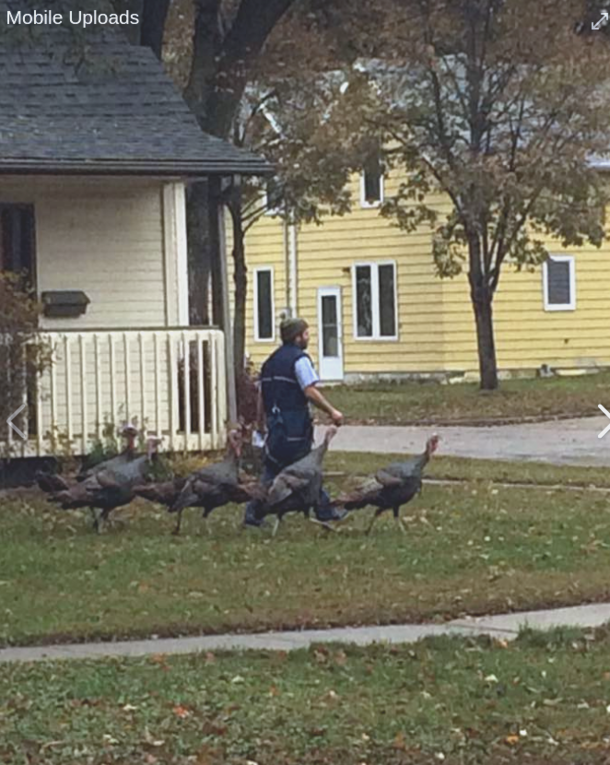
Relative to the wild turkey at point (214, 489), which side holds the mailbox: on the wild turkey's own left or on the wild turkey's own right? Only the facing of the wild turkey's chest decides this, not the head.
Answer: on the wild turkey's own left

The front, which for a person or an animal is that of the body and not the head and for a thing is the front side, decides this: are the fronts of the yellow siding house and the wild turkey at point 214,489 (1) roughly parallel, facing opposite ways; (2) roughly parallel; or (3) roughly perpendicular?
roughly perpendicular

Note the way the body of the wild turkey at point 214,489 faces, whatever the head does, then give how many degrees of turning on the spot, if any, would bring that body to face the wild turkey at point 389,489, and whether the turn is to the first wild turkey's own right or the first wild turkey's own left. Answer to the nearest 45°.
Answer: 0° — it already faces it

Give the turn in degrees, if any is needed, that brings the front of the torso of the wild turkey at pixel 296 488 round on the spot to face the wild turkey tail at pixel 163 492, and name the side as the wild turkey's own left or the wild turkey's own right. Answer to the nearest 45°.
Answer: approximately 180°

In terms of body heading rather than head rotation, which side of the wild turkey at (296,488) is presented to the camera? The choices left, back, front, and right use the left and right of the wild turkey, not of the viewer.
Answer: right

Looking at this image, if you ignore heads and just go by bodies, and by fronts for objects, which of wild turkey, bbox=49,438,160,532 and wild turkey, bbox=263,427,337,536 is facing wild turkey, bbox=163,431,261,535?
wild turkey, bbox=49,438,160,532

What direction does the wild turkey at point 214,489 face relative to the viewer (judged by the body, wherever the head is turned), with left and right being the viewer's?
facing to the right of the viewer

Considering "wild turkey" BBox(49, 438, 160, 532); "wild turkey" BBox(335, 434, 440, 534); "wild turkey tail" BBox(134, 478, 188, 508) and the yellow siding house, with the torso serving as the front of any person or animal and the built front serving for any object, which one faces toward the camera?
the yellow siding house

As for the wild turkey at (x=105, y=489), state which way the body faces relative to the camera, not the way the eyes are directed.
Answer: to the viewer's right

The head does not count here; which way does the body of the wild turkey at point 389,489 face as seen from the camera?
to the viewer's right

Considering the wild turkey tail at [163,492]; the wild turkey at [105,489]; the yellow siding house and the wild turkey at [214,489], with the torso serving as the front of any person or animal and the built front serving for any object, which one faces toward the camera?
the yellow siding house

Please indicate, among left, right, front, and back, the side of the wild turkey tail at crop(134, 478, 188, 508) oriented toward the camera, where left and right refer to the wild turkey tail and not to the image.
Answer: right

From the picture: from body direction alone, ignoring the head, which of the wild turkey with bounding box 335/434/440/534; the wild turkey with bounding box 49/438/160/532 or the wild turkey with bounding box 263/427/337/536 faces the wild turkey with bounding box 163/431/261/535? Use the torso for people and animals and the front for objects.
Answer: the wild turkey with bounding box 49/438/160/532

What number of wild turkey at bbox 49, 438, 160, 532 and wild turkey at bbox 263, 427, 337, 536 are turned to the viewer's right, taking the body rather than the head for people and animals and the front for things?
2

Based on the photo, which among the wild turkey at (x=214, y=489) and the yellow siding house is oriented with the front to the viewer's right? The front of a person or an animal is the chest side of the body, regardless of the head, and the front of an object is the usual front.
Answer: the wild turkey
